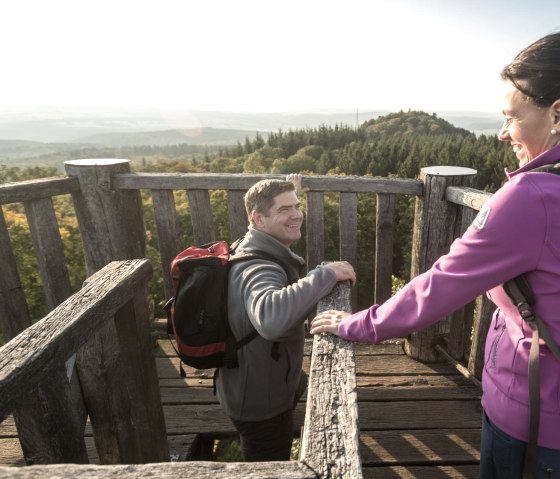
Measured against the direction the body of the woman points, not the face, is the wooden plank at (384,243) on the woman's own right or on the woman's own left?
on the woman's own right

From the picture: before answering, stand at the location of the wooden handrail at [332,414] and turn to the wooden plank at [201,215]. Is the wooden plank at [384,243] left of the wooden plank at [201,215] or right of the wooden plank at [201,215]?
right

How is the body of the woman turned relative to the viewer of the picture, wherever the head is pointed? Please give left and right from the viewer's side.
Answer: facing to the left of the viewer

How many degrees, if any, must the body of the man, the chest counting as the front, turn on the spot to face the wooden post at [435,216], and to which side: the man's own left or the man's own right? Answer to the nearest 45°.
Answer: approximately 45° to the man's own left

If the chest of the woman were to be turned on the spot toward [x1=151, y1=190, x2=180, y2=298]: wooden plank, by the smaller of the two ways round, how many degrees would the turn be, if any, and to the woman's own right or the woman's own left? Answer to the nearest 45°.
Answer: approximately 45° to the woman's own right

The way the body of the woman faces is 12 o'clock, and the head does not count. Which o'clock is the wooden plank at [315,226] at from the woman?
The wooden plank is roughly at 2 o'clock from the woman.

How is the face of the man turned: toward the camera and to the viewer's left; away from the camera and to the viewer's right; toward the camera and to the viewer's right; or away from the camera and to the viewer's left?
toward the camera and to the viewer's right

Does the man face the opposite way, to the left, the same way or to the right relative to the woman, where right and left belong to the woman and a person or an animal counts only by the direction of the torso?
the opposite way

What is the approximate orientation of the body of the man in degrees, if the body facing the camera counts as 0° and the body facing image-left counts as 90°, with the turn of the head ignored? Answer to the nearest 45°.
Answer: approximately 270°

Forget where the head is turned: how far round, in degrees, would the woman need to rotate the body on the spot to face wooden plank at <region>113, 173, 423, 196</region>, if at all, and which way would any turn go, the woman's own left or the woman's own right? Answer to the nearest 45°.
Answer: approximately 45° to the woman's own right
